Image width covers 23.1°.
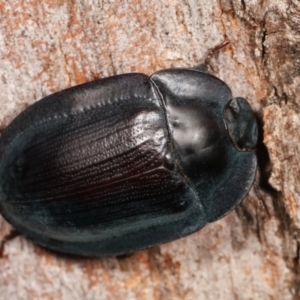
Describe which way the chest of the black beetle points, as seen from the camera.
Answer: to the viewer's right
